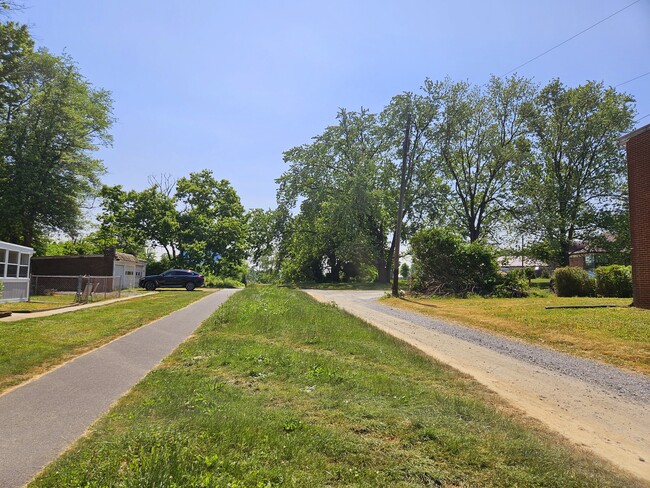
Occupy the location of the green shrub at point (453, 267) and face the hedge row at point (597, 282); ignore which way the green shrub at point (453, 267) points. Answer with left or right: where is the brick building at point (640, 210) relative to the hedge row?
right

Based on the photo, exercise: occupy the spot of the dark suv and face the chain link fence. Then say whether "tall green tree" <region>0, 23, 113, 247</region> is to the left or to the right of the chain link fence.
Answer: right

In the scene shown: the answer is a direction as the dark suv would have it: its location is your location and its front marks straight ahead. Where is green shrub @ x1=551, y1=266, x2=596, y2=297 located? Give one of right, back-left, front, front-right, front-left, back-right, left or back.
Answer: back-left

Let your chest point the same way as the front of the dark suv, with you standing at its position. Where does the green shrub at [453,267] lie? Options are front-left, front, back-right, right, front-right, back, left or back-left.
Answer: back-left

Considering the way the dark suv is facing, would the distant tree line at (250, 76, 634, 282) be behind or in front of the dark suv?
behind

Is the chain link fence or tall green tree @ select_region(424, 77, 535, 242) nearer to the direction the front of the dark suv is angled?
the chain link fence

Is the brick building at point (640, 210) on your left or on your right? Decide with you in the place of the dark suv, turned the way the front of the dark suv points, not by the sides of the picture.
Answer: on your left

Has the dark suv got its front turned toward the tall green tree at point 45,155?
yes

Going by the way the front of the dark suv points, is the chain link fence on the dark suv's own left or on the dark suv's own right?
on the dark suv's own left

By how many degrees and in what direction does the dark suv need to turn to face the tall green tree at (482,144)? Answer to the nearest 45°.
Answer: approximately 180°

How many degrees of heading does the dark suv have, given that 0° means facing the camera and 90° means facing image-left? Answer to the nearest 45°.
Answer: approximately 90°

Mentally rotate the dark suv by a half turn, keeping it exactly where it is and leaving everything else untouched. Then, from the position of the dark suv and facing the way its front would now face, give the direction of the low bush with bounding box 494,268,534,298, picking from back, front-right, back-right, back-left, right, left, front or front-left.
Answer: front-right
